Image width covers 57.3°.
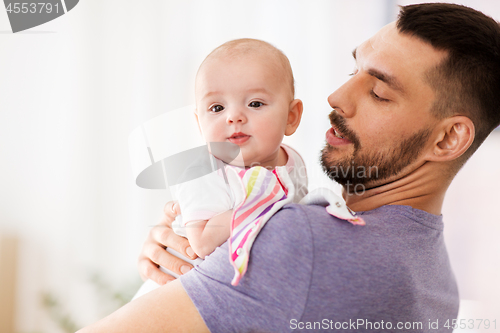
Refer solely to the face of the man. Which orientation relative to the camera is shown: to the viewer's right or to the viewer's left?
to the viewer's left

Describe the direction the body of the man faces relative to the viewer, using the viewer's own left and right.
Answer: facing away from the viewer and to the left of the viewer

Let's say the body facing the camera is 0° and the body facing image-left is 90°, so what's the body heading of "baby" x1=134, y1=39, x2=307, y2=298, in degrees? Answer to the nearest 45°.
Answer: approximately 0°
